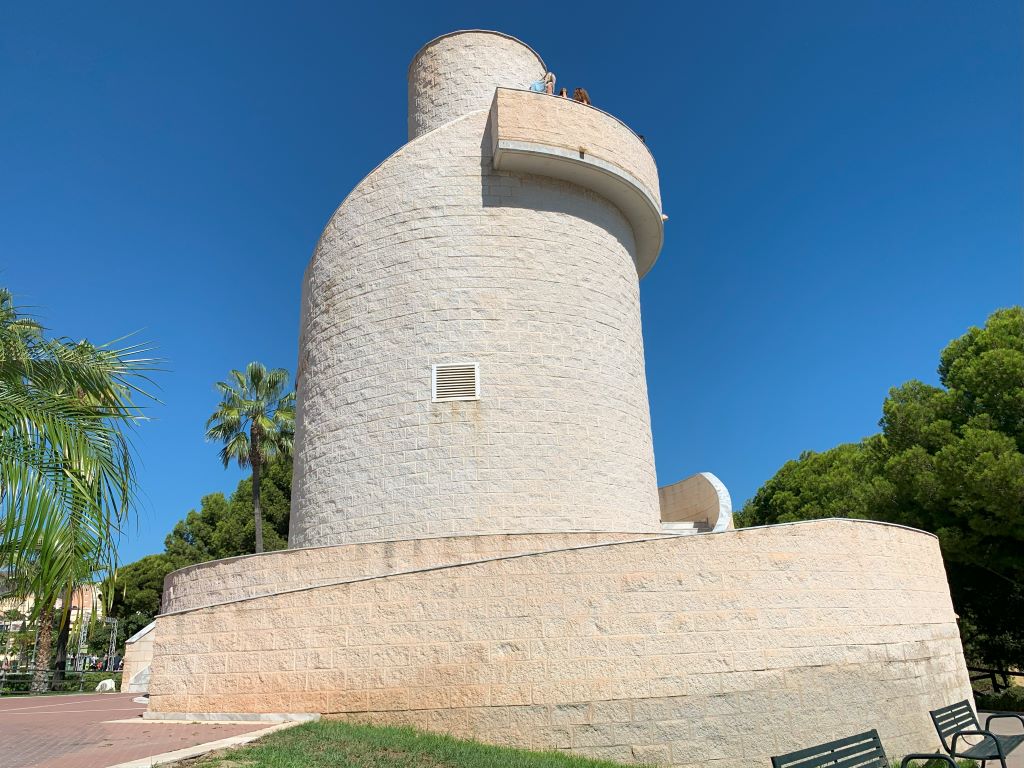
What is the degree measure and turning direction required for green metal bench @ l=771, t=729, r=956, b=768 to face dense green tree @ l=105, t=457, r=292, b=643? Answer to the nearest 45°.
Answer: approximately 180°

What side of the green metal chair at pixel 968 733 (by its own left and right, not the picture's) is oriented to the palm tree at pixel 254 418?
back

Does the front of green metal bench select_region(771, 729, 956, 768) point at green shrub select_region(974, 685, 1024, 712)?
no

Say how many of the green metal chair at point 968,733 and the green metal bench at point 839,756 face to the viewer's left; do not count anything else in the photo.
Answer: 0

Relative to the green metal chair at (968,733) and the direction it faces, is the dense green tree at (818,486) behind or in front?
behind

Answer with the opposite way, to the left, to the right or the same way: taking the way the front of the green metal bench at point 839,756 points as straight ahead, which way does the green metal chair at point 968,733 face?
the same way

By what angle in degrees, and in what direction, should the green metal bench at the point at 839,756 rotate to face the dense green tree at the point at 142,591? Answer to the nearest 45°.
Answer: approximately 180°

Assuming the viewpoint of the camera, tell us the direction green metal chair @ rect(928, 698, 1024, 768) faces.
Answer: facing the viewer and to the right of the viewer

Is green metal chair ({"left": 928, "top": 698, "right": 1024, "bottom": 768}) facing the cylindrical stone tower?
no

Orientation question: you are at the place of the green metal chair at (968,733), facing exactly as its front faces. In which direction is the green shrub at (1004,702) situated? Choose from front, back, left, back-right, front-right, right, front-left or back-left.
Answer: back-left
